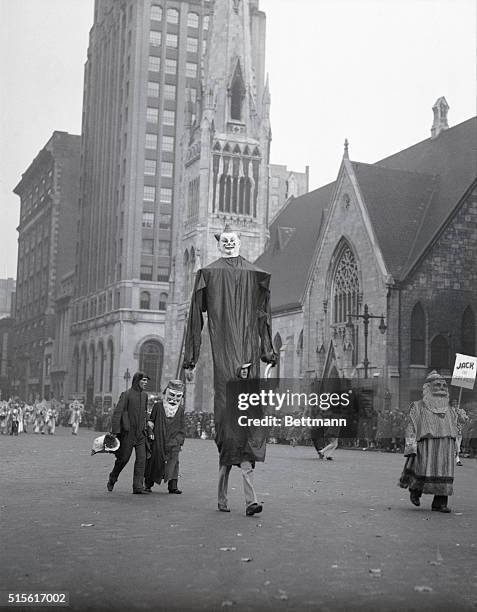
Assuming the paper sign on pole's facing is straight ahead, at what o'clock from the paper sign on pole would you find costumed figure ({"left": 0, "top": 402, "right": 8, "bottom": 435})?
The costumed figure is roughly at 4 o'clock from the paper sign on pole.

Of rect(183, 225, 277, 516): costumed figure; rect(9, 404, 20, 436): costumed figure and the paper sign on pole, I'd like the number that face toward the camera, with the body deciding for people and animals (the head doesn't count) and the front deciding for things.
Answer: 3

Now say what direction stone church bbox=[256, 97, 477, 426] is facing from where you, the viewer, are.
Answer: facing the viewer and to the left of the viewer

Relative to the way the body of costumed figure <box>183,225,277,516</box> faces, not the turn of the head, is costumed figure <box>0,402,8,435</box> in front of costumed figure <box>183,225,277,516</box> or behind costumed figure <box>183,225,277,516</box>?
behind

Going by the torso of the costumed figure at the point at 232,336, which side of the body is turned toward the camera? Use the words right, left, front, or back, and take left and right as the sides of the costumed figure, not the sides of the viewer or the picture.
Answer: front

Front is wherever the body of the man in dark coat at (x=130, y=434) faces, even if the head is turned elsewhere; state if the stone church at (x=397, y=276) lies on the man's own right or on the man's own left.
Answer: on the man's own left

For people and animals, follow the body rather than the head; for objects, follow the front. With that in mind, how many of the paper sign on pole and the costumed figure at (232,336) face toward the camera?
2

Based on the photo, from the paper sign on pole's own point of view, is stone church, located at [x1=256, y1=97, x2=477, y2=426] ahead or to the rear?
to the rear

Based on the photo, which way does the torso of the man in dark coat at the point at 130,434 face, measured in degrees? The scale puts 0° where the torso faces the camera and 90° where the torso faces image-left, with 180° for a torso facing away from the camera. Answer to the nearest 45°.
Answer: approximately 315°

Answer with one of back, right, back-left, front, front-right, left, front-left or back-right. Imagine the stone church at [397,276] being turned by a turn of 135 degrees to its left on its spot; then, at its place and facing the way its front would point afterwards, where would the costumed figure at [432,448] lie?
right

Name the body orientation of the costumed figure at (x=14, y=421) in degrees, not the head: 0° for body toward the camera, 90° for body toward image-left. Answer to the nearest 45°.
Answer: approximately 0°

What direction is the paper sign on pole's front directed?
toward the camera
